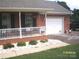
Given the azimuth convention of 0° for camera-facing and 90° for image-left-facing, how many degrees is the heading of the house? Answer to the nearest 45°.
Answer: approximately 315°
